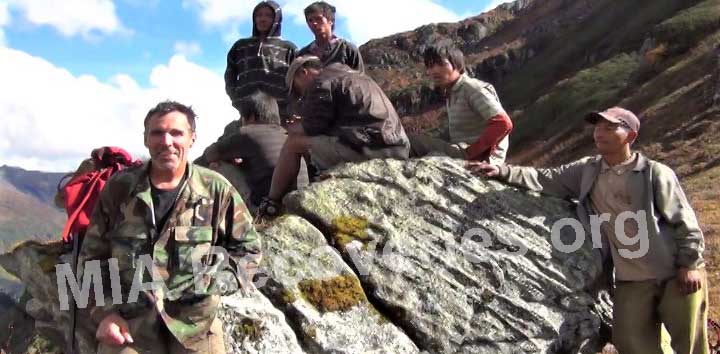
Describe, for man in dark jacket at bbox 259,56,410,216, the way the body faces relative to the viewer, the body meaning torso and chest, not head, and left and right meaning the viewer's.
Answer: facing to the left of the viewer

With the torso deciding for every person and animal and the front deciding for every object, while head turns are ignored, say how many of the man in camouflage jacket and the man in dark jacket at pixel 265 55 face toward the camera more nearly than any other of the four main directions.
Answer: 2

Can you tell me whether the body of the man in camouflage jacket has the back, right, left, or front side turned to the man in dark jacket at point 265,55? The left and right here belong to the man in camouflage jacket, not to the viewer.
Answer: back

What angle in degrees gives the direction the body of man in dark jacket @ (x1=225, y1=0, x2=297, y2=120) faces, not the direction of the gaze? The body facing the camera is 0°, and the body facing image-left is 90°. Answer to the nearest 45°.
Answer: approximately 0°

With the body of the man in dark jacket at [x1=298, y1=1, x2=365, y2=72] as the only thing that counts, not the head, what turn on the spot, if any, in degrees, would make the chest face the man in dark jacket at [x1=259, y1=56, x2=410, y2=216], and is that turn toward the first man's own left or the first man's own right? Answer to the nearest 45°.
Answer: approximately 45° to the first man's own left

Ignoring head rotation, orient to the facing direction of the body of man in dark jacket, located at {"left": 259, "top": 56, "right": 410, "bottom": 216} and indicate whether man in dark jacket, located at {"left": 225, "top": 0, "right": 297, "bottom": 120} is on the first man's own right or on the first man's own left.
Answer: on the first man's own right

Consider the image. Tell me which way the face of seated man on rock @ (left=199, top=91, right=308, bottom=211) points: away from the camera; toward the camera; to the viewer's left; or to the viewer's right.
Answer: away from the camera

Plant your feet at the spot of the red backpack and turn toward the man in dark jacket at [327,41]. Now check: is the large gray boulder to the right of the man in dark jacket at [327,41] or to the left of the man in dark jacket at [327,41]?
right

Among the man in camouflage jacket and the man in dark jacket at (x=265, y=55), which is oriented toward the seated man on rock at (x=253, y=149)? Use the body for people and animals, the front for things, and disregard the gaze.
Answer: the man in dark jacket
